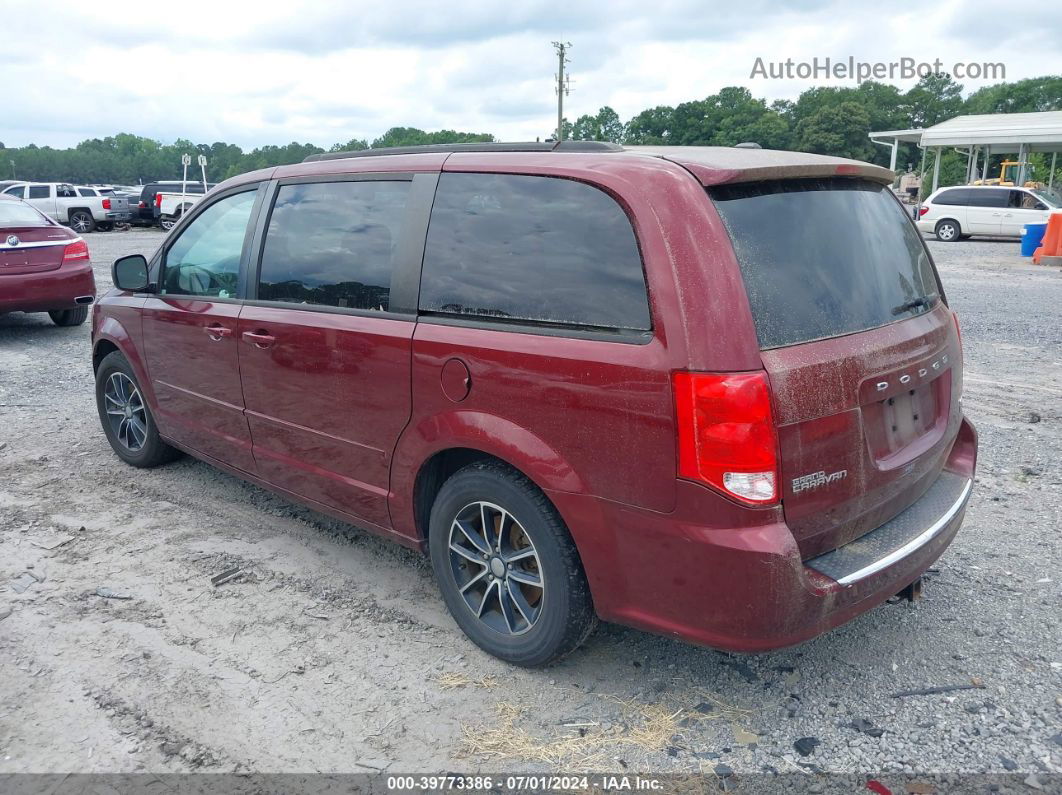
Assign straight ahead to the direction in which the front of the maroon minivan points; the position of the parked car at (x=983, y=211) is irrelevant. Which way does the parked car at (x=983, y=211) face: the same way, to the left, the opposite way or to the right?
the opposite way

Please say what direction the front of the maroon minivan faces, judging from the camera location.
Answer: facing away from the viewer and to the left of the viewer

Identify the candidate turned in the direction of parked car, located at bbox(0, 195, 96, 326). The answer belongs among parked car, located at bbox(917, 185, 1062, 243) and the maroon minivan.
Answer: the maroon minivan

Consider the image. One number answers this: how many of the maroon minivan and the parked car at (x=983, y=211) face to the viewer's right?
1

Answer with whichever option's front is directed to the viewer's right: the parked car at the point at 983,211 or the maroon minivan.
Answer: the parked car

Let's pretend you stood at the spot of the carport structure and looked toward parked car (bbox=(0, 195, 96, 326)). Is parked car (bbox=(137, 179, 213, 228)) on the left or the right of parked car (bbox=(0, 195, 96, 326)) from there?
right

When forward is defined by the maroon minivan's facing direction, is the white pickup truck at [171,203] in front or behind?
in front

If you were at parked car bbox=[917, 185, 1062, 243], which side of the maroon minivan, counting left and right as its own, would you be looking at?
right

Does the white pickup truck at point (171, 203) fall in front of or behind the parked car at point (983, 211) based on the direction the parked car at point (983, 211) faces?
behind

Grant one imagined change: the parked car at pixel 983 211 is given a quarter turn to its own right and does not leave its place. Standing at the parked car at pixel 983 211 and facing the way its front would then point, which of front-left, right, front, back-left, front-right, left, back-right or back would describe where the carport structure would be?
back

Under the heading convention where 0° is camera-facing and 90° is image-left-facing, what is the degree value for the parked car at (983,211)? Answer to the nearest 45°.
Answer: approximately 270°

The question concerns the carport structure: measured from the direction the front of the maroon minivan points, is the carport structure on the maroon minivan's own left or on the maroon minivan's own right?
on the maroon minivan's own right

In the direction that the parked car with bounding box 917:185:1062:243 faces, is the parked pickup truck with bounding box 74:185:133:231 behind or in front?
behind

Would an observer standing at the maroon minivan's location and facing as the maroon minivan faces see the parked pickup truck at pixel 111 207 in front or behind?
in front
